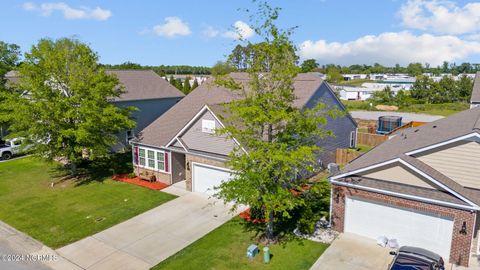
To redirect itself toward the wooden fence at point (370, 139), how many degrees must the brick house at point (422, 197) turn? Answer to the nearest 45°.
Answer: approximately 135° to its right

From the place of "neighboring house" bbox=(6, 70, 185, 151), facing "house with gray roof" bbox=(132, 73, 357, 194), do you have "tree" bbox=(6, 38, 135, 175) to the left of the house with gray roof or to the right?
right

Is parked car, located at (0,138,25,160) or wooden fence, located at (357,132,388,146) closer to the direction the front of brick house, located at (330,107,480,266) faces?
the parked car

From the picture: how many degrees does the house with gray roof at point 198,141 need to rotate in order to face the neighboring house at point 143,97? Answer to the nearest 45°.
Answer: approximately 90° to its right

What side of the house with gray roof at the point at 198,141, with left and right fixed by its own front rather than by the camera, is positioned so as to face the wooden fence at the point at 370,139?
back

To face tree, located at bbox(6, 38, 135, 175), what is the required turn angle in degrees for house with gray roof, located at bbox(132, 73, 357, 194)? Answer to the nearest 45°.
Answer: approximately 45° to its right

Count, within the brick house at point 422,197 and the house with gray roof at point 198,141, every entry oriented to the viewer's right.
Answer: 0

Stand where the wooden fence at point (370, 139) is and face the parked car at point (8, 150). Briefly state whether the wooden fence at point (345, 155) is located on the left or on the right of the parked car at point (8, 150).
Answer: left

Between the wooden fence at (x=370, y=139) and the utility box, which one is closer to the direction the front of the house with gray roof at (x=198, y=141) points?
the utility box

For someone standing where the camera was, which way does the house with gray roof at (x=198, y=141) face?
facing the viewer and to the left of the viewer

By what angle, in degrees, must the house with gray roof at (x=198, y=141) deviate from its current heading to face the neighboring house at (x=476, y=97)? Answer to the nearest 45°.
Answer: approximately 135° to its left
